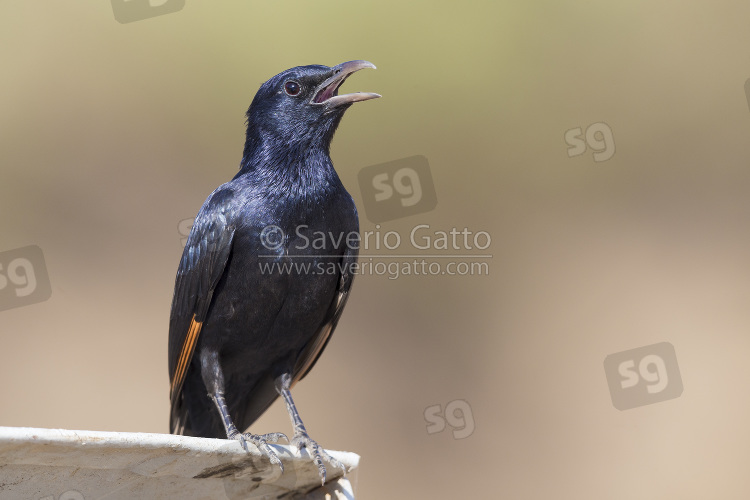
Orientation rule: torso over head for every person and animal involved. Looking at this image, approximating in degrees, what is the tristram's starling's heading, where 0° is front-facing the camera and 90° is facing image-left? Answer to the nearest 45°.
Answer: approximately 315°
